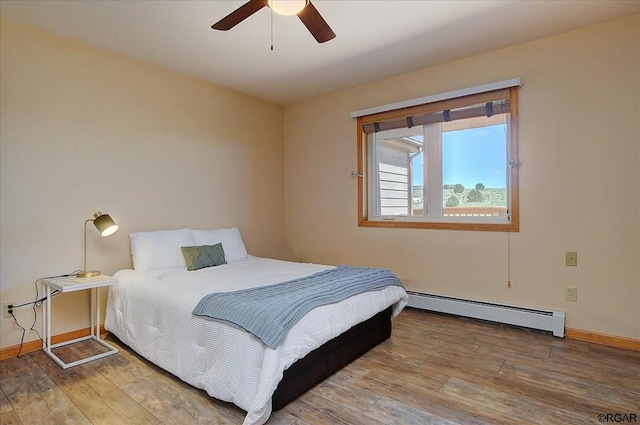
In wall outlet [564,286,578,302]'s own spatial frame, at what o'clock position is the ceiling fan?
The ceiling fan is roughly at 1 o'clock from the wall outlet.

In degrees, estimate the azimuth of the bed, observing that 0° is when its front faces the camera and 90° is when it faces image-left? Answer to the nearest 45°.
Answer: approximately 315°

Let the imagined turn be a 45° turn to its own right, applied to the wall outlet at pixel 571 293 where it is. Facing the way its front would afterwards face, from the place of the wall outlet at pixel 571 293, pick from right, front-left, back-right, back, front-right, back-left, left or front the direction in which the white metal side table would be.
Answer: front

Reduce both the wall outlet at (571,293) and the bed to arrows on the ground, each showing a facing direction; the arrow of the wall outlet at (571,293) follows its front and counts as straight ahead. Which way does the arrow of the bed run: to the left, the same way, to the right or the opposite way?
to the left

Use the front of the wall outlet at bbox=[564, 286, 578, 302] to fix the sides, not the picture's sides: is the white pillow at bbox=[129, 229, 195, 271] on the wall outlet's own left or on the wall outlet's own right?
on the wall outlet's own right

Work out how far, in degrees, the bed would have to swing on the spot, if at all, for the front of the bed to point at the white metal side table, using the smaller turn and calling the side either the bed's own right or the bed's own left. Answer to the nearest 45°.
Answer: approximately 180°

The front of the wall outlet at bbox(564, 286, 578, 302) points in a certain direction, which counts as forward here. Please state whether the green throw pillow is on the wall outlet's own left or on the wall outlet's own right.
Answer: on the wall outlet's own right

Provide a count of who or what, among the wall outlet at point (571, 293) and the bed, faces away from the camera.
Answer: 0

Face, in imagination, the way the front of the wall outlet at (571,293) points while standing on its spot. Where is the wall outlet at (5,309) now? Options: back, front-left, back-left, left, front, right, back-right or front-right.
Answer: front-right
